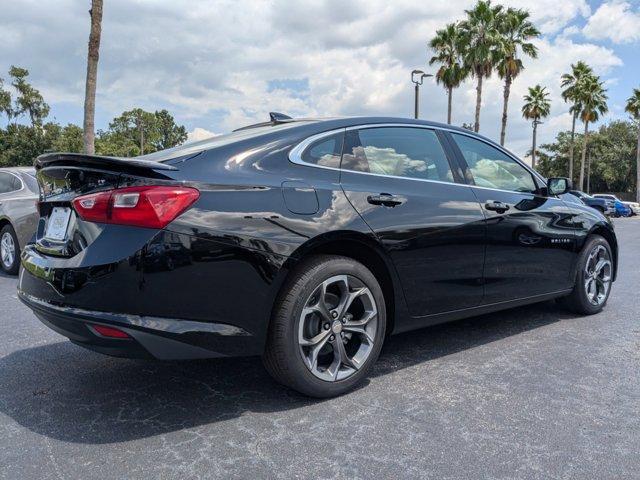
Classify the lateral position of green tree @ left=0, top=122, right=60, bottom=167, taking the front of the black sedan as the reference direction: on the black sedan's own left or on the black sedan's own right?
on the black sedan's own left

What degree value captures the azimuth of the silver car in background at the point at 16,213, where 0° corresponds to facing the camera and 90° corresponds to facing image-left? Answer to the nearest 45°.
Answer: approximately 135°

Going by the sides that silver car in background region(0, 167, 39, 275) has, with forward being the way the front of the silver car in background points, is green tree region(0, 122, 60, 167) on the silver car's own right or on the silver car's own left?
on the silver car's own right

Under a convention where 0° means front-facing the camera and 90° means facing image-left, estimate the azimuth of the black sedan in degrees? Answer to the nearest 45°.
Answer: approximately 225°
